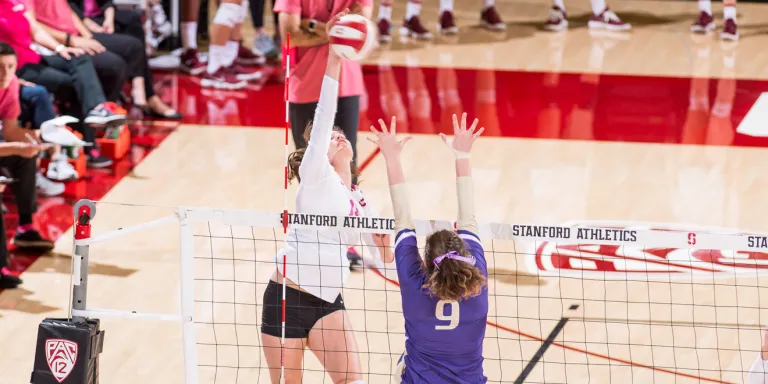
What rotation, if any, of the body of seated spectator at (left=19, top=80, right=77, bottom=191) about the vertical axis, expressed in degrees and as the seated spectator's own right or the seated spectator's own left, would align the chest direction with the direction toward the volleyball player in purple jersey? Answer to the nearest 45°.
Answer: approximately 45° to the seated spectator's own right

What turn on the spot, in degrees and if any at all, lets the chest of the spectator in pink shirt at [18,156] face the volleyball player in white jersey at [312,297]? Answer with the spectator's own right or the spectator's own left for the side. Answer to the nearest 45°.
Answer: approximately 45° to the spectator's own right

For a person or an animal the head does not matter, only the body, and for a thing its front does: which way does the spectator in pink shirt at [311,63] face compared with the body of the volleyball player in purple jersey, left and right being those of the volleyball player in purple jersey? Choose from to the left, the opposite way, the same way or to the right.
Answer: the opposite way

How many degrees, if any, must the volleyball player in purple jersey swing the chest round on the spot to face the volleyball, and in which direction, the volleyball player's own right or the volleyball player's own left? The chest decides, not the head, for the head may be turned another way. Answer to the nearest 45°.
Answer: approximately 45° to the volleyball player's own left

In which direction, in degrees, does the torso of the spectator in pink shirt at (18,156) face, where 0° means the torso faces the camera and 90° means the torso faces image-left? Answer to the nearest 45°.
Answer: approximately 315°

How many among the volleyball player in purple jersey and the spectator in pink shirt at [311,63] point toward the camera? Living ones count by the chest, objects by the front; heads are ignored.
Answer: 1

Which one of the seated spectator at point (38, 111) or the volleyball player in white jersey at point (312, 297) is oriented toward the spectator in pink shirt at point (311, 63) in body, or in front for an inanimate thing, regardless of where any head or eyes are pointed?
the seated spectator

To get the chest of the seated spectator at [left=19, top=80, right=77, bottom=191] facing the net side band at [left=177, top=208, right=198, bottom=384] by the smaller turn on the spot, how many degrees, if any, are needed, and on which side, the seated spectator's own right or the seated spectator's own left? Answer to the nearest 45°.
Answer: approximately 45° to the seated spectator's own right

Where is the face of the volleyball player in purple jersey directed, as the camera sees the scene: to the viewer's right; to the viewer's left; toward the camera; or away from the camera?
away from the camera

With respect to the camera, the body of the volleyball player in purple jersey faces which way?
away from the camera

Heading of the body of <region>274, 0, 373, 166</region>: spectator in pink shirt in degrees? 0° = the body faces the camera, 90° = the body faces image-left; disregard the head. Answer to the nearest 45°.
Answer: approximately 0°
